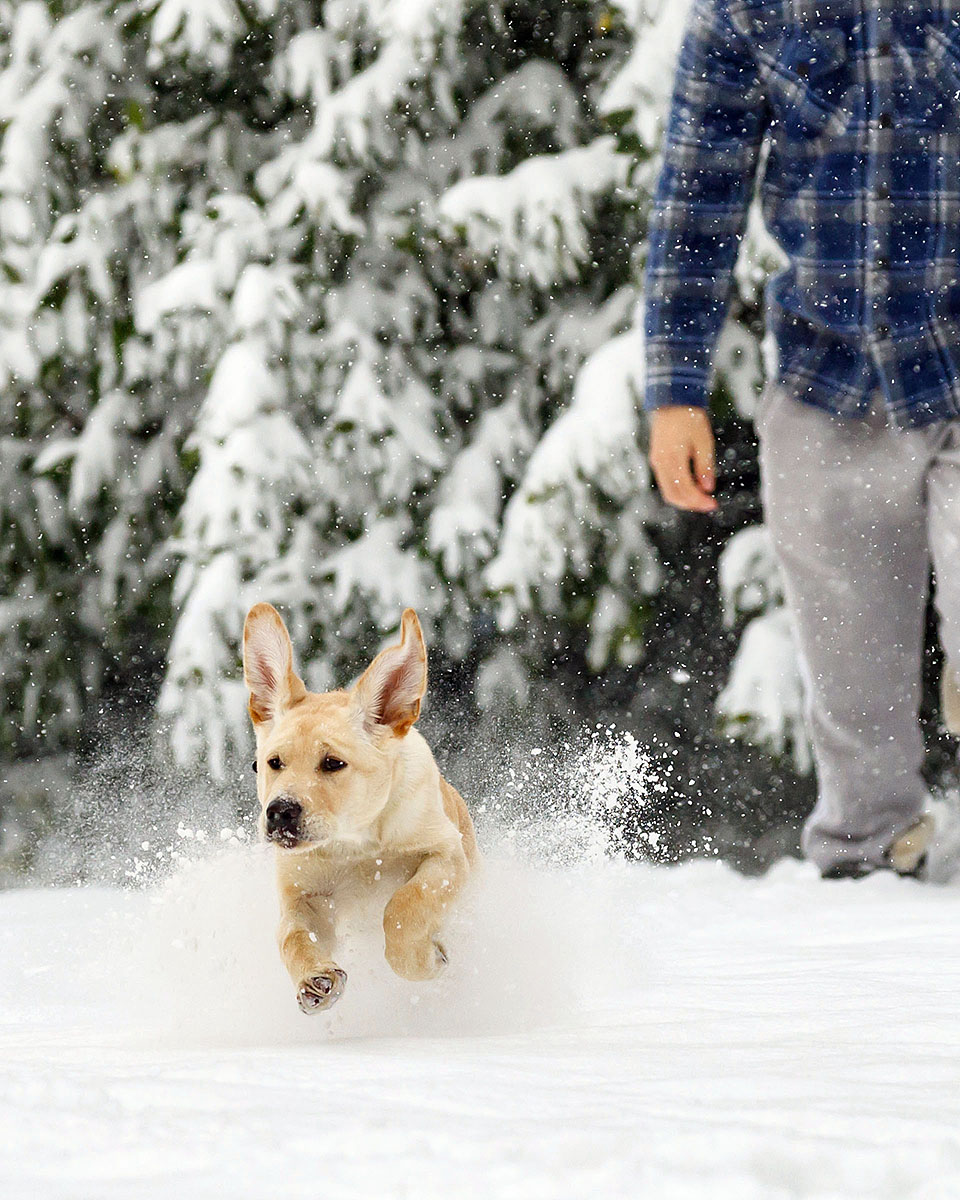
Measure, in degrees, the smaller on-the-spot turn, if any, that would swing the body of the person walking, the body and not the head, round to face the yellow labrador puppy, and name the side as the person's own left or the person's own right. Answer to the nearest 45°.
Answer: approximately 45° to the person's own right

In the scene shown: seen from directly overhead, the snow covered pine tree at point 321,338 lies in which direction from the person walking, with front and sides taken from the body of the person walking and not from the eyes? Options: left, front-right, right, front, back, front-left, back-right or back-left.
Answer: back-right

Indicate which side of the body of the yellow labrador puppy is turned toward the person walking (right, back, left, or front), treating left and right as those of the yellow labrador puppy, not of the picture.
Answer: back

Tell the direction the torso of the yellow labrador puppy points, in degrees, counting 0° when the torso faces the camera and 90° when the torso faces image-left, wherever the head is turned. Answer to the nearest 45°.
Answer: approximately 45°

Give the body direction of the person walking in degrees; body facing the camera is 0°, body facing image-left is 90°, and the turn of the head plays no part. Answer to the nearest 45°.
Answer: approximately 0°
